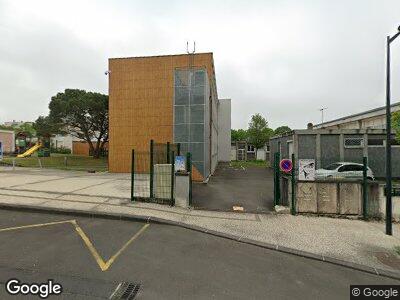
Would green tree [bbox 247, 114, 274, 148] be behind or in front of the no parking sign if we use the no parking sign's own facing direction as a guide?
behind

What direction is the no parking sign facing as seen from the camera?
toward the camera

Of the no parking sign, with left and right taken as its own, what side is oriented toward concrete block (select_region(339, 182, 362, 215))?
left

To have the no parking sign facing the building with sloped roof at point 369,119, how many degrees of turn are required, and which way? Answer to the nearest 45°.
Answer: approximately 135° to its left

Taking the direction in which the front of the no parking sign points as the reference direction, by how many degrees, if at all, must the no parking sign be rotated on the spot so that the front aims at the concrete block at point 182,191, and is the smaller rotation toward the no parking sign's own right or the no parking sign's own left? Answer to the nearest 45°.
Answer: approximately 90° to the no parking sign's own right

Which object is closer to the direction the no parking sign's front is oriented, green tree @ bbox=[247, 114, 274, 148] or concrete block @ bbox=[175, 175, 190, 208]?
the concrete block

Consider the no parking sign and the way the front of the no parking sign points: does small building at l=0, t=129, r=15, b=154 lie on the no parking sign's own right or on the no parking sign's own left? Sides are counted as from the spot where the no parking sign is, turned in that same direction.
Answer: on the no parking sign's own right

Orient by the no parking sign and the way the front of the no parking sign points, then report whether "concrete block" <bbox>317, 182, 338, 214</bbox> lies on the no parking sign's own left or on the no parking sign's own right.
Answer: on the no parking sign's own left
